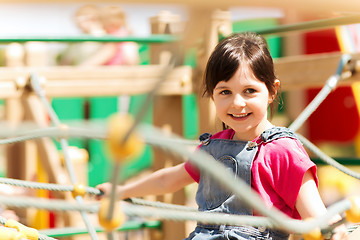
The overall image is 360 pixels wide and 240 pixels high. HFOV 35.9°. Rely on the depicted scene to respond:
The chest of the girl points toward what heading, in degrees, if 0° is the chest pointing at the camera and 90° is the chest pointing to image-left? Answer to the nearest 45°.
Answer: approximately 45°
